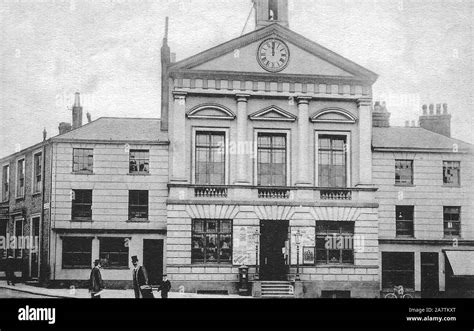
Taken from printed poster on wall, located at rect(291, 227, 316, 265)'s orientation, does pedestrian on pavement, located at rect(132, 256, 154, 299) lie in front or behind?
in front

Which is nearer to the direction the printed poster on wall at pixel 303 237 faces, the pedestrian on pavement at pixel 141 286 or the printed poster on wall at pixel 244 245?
the pedestrian on pavement

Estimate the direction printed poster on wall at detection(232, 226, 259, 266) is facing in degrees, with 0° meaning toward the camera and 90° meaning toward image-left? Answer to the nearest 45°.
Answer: approximately 0°

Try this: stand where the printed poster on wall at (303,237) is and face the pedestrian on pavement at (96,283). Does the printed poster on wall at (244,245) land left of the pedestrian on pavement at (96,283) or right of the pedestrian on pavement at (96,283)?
right

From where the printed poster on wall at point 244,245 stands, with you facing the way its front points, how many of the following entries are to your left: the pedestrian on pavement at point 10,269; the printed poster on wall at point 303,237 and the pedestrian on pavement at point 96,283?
1

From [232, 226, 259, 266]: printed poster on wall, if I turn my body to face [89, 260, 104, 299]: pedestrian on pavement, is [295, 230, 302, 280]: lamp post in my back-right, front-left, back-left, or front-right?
back-left

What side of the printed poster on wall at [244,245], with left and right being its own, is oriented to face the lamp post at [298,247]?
left

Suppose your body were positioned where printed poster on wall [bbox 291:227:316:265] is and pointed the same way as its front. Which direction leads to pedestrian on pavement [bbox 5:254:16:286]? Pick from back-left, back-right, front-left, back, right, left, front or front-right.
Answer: front-right

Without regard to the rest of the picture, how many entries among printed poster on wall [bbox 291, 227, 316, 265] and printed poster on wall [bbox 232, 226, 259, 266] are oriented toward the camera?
2
